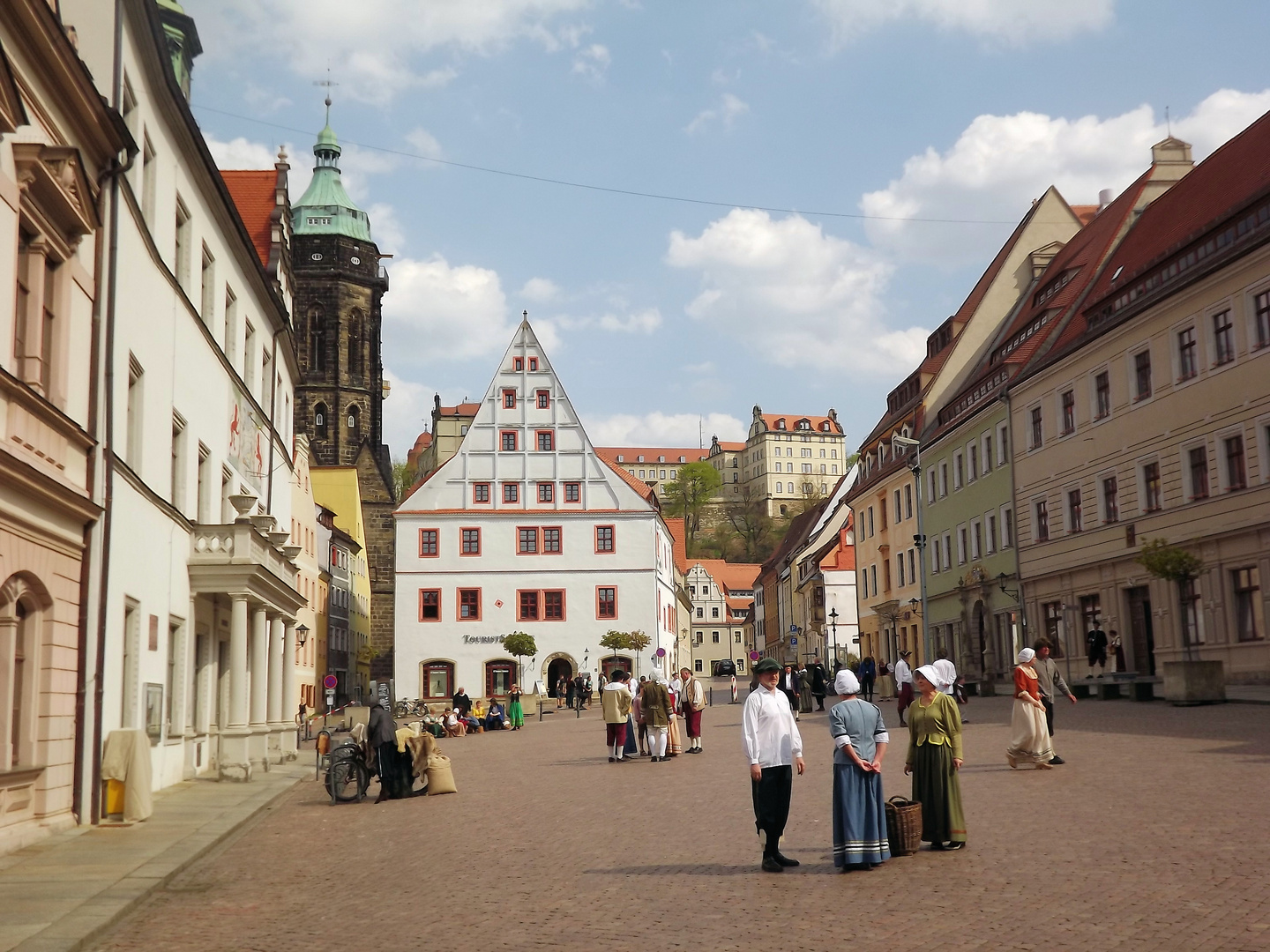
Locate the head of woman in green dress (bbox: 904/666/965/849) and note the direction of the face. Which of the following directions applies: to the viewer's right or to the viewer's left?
to the viewer's left

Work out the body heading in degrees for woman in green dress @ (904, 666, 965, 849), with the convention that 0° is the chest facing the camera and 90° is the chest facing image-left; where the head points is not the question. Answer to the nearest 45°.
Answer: approximately 45°

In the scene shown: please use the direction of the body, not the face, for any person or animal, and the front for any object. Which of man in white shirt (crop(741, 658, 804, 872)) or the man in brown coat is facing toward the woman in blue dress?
the man in white shirt

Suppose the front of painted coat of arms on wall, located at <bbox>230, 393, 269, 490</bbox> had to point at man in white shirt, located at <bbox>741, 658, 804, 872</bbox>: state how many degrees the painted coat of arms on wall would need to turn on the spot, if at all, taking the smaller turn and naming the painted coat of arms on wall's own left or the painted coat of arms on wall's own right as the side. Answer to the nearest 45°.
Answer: approximately 45° to the painted coat of arms on wall's own right

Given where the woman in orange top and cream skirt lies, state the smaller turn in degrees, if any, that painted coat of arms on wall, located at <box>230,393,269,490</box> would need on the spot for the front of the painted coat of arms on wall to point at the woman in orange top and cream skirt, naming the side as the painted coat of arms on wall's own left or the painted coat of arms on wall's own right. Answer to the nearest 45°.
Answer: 0° — it already faces them

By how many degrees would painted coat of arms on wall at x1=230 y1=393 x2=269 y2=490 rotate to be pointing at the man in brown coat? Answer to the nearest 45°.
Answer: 0° — it already faces them

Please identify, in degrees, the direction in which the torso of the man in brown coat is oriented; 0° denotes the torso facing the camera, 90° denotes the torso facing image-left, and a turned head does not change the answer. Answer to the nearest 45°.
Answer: approximately 180°
